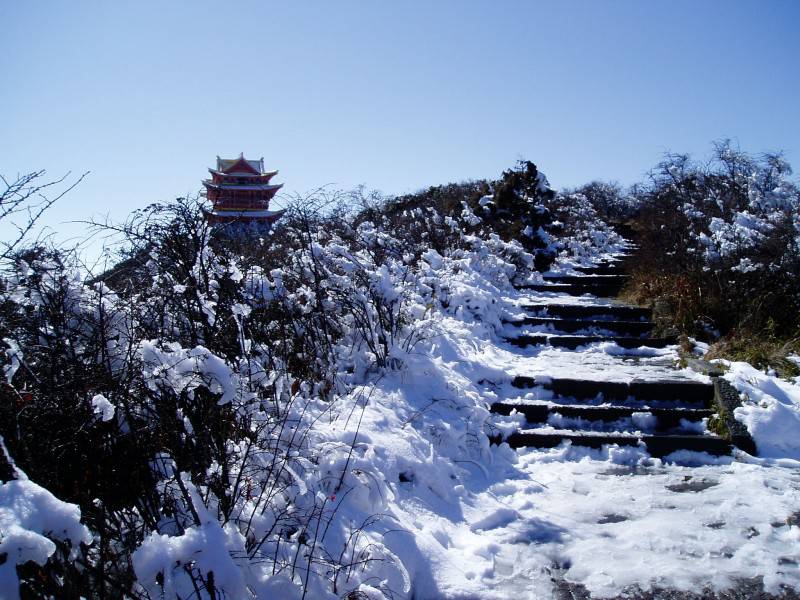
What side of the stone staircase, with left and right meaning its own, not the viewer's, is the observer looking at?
front

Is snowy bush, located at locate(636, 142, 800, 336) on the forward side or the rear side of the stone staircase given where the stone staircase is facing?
on the rear side
